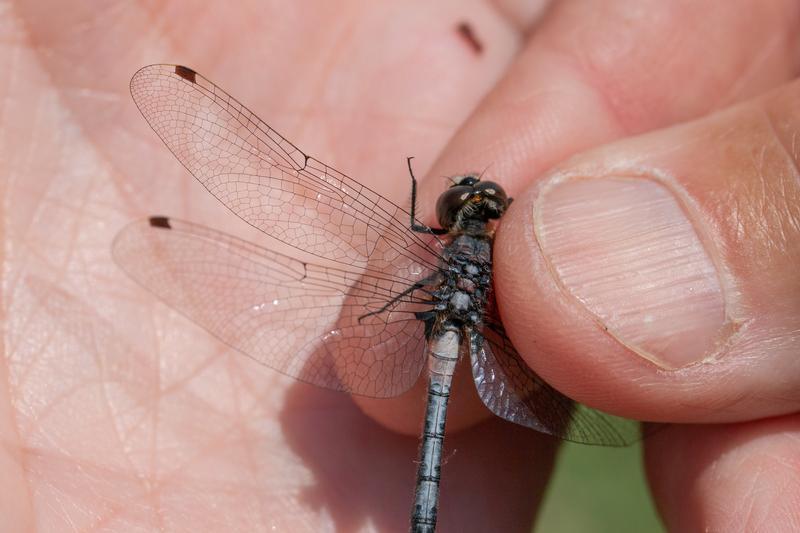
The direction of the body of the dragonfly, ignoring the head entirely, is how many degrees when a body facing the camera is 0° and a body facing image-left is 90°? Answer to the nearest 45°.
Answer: approximately 180°
